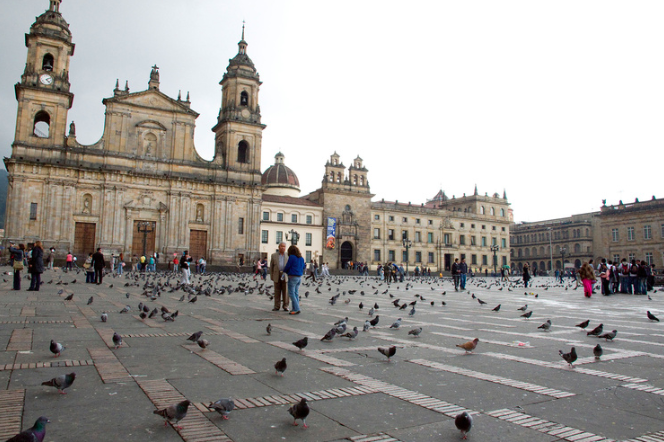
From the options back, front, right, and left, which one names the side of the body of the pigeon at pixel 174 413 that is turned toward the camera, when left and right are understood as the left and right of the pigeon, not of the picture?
right

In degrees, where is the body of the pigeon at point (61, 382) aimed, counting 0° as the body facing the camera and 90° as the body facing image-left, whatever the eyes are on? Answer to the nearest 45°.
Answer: approximately 270°

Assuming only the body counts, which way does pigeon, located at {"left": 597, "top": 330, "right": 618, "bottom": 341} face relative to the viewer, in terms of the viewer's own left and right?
facing to the right of the viewer
